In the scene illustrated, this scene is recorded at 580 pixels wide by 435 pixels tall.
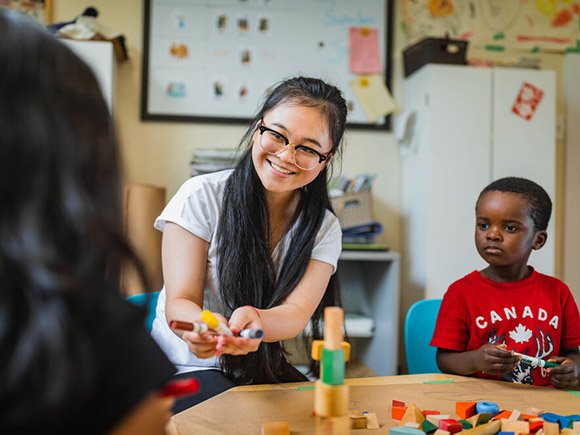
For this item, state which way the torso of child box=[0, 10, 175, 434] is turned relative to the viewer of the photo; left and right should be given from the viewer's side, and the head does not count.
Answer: facing away from the viewer and to the right of the viewer

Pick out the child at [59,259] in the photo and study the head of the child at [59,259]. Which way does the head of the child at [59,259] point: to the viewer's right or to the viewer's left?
to the viewer's right

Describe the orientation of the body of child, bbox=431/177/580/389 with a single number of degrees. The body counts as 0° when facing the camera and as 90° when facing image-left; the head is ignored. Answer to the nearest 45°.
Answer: approximately 0°

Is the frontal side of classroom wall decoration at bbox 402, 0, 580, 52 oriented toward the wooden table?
yes
